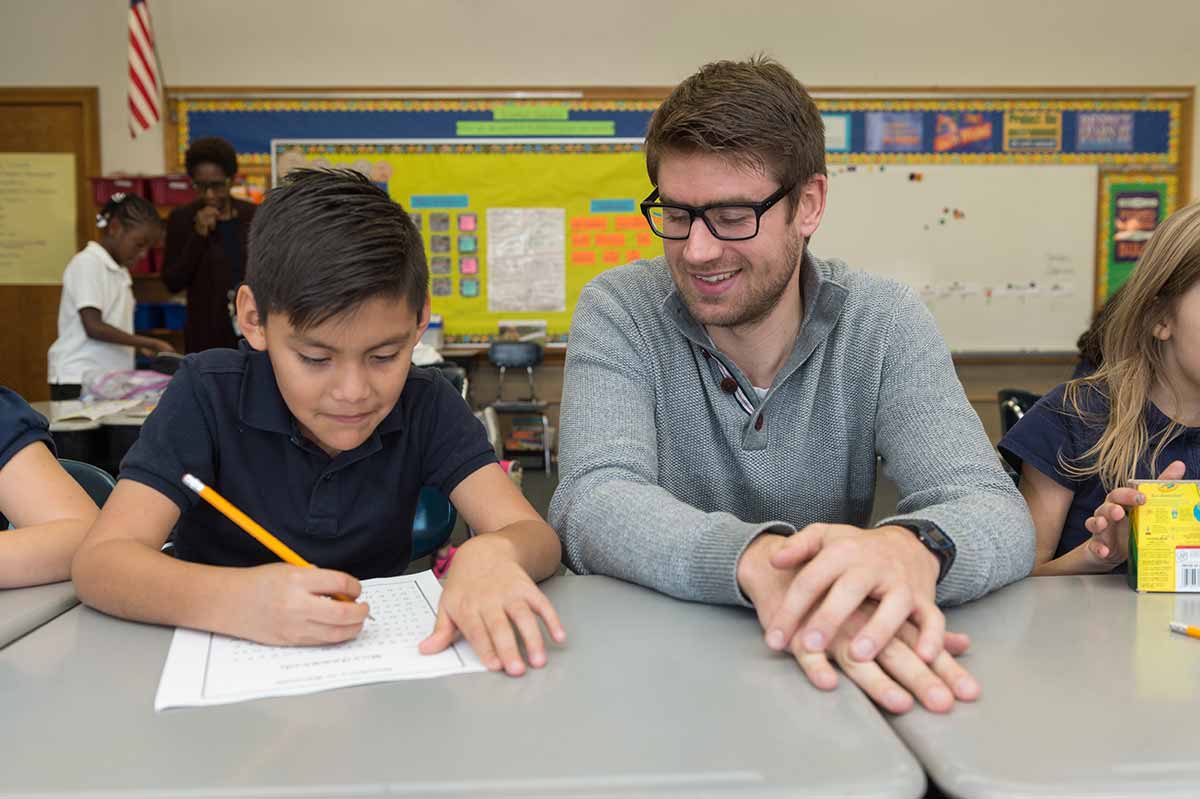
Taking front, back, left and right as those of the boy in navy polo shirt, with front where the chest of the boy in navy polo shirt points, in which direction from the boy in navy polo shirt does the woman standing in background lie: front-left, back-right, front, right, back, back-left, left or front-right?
back

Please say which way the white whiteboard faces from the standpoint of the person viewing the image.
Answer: facing the viewer

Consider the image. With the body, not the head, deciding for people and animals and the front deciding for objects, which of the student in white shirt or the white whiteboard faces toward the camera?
the white whiteboard

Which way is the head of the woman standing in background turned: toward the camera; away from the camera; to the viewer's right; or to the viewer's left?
toward the camera

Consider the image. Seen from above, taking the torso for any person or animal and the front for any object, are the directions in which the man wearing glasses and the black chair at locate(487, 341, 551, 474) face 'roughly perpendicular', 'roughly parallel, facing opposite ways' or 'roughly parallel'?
roughly parallel

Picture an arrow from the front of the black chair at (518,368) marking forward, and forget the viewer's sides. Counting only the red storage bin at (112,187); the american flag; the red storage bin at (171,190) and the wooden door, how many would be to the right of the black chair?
4

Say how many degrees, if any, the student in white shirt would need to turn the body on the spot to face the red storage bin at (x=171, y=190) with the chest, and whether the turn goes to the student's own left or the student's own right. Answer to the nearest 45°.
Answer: approximately 90° to the student's own left

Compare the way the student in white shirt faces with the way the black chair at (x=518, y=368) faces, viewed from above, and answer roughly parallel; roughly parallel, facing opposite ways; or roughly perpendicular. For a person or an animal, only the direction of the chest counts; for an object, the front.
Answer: roughly perpendicular

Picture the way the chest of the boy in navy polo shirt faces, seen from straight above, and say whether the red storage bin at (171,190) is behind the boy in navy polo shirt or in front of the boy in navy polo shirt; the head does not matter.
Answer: behind

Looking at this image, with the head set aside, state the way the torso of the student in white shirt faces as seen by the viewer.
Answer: to the viewer's right

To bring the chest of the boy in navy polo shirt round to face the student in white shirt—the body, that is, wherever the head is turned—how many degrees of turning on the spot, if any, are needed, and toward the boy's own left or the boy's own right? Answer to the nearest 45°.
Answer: approximately 180°

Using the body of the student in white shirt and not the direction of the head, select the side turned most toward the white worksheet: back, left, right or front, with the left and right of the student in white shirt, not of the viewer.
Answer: right

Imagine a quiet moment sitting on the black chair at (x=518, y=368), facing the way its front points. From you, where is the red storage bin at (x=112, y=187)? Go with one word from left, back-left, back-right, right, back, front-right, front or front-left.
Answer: right
